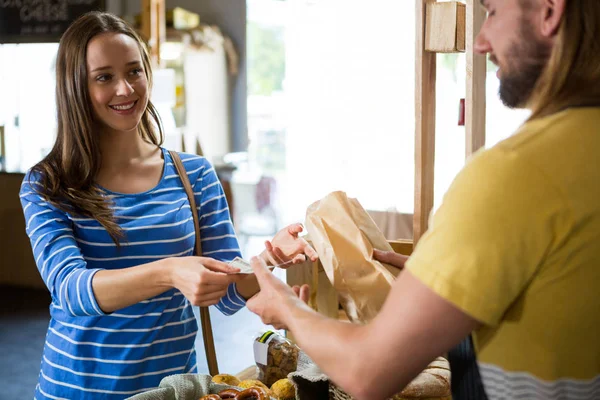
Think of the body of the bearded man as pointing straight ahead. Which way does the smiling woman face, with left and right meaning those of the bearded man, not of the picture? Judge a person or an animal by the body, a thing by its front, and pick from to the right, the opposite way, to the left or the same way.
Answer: the opposite way

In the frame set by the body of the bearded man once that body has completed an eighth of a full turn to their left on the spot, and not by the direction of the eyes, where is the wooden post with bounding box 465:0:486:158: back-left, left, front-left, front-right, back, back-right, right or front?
right

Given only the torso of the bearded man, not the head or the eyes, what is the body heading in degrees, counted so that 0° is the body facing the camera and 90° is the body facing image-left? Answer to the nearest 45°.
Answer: approximately 135°

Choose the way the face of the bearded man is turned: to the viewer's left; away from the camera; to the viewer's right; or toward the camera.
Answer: to the viewer's left

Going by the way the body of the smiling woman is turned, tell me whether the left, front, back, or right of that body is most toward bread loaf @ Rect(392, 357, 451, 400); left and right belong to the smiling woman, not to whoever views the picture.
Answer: front

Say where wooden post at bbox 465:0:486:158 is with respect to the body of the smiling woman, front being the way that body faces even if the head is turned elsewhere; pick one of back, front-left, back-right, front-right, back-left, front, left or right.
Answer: front-left

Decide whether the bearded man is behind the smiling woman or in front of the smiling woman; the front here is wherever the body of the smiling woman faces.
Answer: in front

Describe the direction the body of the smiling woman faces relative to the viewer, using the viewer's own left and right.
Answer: facing the viewer and to the right of the viewer

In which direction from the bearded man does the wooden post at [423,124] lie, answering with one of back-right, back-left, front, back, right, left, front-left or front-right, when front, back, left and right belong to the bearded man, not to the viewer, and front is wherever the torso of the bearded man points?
front-right

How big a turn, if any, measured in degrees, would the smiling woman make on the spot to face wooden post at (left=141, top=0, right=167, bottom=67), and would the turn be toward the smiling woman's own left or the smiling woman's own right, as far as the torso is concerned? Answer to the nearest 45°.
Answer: approximately 135° to the smiling woman's own left

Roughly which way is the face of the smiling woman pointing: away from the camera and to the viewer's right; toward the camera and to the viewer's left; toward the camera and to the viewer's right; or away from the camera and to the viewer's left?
toward the camera and to the viewer's right
